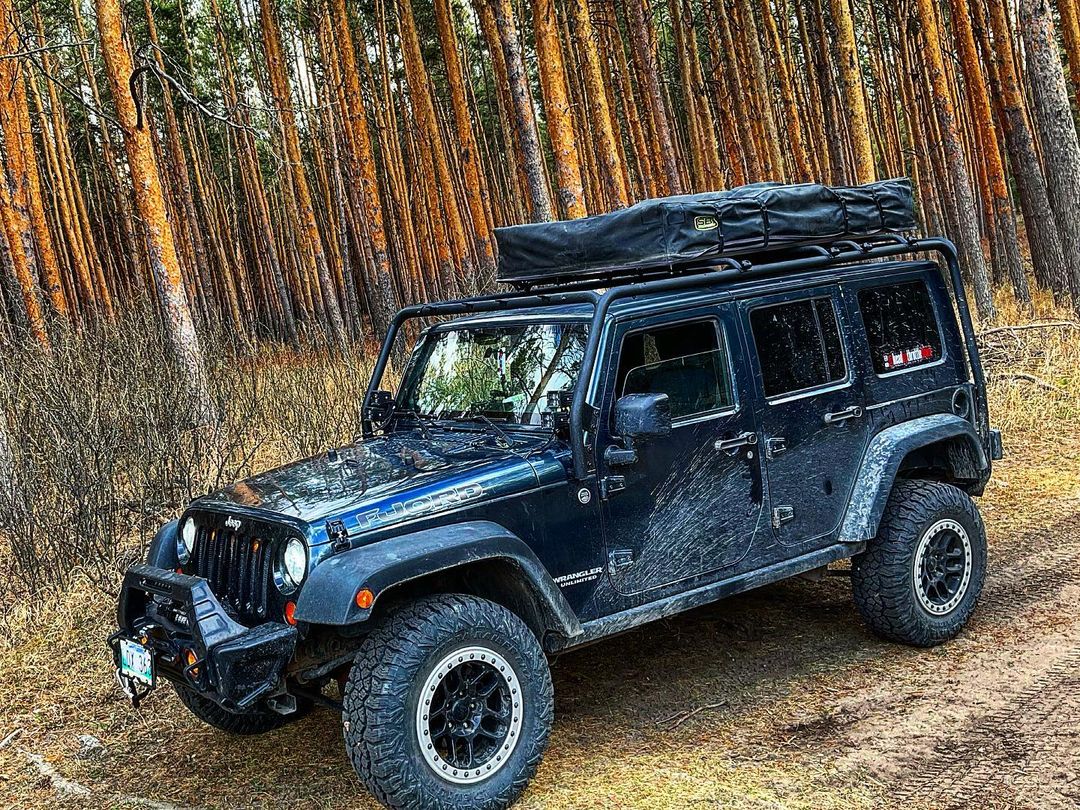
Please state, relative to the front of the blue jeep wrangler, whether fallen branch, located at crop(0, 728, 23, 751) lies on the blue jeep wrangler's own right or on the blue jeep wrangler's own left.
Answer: on the blue jeep wrangler's own right

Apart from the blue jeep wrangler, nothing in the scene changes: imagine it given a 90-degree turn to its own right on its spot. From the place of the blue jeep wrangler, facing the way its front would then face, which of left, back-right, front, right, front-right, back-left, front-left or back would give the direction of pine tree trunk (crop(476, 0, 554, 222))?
front-right

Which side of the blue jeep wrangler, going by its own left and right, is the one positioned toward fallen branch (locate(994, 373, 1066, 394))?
back

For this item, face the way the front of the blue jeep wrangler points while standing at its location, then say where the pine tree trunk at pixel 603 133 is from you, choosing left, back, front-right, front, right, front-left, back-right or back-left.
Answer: back-right

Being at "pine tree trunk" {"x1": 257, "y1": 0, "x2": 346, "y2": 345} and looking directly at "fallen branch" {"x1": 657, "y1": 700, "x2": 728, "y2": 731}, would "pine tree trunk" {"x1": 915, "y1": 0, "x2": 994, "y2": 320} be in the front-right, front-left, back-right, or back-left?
front-left

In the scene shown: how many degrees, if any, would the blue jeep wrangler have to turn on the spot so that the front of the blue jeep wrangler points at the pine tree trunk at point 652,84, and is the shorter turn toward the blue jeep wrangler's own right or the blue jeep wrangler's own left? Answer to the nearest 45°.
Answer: approximately 135° to the blue jeep wrangler's own right

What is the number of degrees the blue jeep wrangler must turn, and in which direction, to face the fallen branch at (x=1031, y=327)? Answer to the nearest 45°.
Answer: approximately 180°

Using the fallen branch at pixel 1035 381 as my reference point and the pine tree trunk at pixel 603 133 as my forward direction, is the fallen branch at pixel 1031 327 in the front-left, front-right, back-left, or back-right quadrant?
front-right

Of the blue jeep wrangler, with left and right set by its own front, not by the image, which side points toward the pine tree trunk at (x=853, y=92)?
back

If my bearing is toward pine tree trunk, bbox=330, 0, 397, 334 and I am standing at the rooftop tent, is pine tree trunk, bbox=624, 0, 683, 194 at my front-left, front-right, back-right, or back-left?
front-right

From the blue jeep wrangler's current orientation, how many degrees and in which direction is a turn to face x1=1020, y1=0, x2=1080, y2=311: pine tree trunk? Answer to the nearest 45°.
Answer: approximately 180°

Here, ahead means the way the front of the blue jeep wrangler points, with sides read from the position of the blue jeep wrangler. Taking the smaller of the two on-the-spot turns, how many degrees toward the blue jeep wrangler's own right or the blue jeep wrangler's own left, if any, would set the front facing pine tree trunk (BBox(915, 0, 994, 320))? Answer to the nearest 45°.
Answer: approximately 180°

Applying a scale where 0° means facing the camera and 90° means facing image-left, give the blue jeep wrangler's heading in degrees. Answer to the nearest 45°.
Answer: approximately 45°

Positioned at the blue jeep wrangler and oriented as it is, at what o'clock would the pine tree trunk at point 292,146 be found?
The pine tree trunk is roughly at 4 o'clock from the blue jeep wrangler.

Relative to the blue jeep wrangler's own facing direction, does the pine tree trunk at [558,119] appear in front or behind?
behind

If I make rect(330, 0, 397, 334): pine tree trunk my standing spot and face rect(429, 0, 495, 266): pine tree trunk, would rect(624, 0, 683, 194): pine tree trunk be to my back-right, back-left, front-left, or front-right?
front-right

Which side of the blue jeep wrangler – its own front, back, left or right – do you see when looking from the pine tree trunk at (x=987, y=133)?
back
